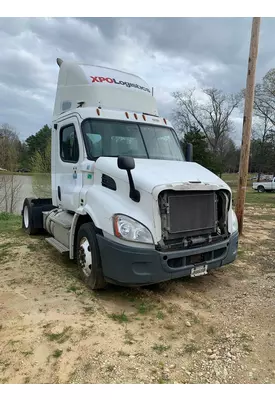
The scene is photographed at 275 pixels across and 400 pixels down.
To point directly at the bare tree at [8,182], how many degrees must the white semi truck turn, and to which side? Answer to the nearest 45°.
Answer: approximately 180°

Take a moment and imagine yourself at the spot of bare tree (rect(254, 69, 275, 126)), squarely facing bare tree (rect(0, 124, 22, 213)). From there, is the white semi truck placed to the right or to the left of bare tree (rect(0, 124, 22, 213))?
left

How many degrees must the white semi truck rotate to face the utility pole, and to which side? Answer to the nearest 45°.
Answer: approximately 90° to its left

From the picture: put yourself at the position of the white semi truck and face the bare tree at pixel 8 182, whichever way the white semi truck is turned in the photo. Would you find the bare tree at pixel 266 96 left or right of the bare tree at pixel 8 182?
right

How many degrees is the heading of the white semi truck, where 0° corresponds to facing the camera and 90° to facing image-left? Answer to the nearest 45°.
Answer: approximately 315°

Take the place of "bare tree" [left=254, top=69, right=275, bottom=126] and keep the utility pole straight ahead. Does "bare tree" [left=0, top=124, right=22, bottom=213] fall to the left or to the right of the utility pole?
right

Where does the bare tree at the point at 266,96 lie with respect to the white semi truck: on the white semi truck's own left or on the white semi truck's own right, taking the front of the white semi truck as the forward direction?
on the white semi truck's own left

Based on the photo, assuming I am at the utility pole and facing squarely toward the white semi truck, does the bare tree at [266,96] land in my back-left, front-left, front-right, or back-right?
back-right

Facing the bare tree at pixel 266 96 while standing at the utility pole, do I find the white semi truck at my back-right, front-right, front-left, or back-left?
back-left
